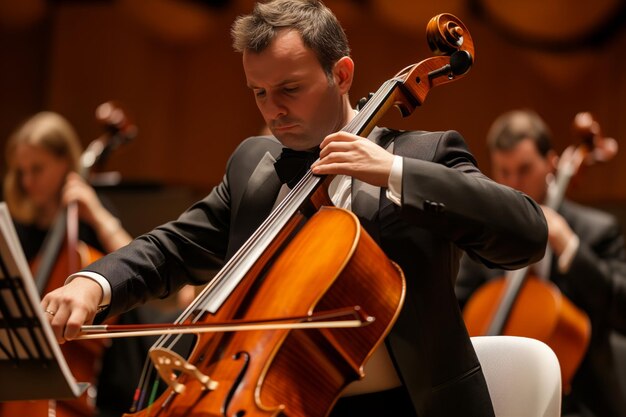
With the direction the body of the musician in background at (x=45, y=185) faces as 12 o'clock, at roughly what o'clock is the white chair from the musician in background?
The white chair is roughly at 10 o'clock from the musician in background.

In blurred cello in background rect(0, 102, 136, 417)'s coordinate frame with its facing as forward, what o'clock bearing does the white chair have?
The white chair is roughly at 10 o'clock from the blurred cello in background.

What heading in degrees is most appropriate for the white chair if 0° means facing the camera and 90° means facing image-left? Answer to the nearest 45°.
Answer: approximately 45°

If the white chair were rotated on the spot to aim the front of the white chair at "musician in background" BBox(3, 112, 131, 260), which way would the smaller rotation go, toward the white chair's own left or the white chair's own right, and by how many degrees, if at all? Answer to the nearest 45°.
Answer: approximately 90° to the white chair's own right

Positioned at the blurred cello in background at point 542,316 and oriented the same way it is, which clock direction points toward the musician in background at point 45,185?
The musician in background is roughly at 2 o'clock from the blurred cello in background.

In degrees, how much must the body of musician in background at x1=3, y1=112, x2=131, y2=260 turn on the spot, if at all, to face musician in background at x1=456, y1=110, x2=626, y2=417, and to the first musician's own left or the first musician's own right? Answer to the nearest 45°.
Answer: approximately 90° to the first musician's own left

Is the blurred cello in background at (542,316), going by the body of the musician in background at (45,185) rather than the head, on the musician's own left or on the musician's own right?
on the musician's own left
